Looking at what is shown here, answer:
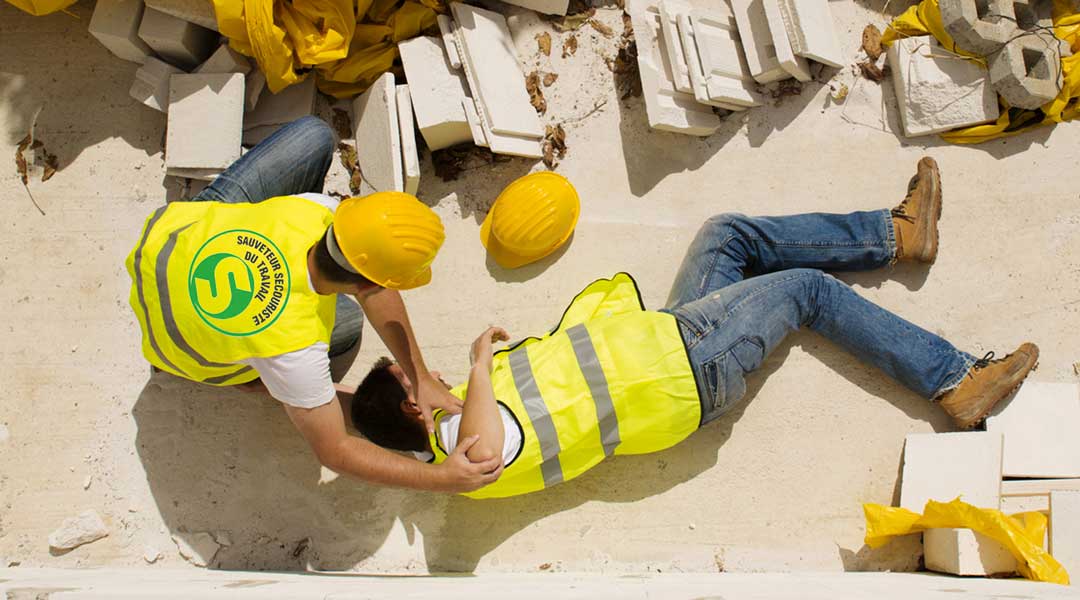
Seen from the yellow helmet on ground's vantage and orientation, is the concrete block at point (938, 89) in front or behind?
behind

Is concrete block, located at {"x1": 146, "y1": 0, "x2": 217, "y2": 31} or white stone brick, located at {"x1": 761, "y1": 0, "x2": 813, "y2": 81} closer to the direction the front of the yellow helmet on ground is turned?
the concrete block

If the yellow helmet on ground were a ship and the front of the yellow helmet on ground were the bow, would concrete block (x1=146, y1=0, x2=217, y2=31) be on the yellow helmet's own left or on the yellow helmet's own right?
on the yellow helmet's own right

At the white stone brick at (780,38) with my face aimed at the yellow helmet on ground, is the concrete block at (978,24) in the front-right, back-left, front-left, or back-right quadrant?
back-left

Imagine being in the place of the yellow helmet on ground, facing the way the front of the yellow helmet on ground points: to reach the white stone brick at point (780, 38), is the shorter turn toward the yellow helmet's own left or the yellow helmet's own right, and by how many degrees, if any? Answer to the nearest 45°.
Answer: approximately 180°

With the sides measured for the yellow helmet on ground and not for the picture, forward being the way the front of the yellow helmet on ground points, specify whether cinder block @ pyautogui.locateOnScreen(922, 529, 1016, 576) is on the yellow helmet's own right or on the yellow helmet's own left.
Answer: on the yellow helmet's own left

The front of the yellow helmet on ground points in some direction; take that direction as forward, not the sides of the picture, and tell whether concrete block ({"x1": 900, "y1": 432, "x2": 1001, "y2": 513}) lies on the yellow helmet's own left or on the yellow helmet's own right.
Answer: on the yellow helmet's own left

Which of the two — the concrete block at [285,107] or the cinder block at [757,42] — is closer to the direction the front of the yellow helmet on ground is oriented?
the concrete block

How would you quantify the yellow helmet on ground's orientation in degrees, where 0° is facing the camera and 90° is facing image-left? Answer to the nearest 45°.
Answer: approximately 45°

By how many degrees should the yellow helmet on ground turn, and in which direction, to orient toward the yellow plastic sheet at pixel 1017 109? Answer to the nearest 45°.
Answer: approximately 135° to its left

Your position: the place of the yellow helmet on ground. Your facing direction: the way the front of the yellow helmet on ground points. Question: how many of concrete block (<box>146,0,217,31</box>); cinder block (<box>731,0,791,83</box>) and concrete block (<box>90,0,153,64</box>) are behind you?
1
